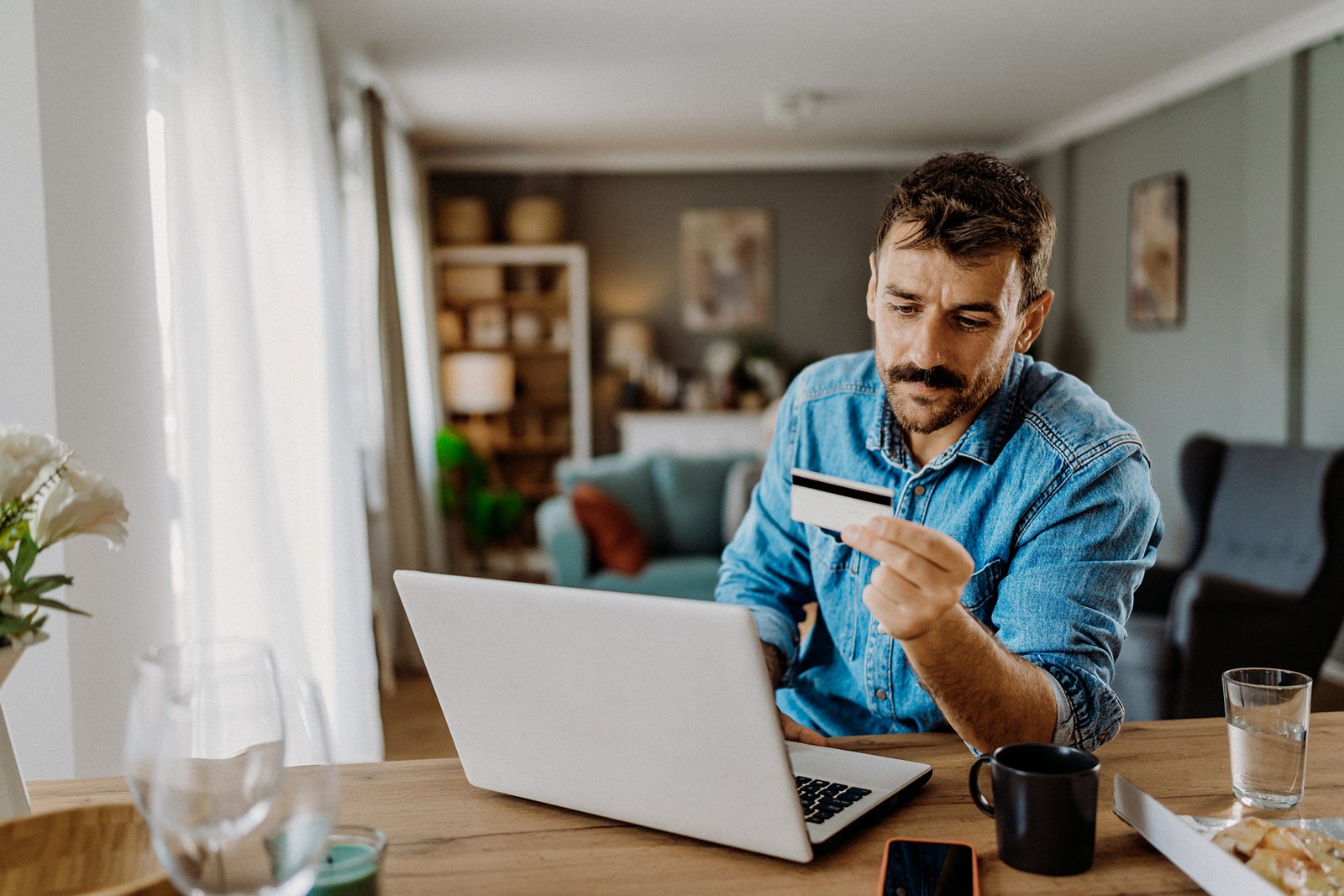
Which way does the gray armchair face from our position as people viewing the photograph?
facing the viewer and to the left of the viewer

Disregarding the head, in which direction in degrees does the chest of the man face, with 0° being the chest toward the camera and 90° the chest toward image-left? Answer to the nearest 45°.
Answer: approximately 45°

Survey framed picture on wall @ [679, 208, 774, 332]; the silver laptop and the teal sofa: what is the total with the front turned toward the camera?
2

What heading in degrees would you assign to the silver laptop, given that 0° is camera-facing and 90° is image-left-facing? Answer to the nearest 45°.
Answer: approximately 225°

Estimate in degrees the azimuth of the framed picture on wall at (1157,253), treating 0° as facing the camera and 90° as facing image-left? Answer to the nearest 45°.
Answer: approximately 45°

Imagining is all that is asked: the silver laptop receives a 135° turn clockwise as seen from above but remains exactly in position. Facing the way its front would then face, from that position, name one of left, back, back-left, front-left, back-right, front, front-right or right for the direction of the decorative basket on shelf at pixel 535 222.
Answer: back

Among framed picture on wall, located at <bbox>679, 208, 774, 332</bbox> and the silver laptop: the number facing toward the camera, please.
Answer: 1

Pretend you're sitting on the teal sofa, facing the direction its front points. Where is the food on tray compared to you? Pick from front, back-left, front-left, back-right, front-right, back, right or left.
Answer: front

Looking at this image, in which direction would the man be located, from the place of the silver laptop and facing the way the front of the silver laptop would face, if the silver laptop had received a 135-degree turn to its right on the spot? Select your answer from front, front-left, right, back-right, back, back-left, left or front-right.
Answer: back-left

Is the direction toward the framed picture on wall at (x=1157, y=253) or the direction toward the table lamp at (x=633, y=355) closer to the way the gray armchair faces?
the table lamp

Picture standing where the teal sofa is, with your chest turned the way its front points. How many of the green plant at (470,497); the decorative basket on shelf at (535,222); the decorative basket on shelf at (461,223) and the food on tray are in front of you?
1

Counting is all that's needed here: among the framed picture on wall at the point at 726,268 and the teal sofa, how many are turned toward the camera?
2

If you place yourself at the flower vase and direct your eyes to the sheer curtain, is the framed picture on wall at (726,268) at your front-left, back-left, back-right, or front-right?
front-right

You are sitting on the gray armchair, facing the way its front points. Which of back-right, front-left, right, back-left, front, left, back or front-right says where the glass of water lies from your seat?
front-left

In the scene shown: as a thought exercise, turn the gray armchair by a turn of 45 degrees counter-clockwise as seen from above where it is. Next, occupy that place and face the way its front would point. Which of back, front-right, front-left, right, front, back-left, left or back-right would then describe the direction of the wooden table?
front

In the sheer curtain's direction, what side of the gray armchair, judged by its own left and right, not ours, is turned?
front

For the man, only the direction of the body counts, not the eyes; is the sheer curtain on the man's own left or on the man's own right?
on the man's own right

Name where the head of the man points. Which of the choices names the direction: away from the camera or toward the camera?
toward the camera

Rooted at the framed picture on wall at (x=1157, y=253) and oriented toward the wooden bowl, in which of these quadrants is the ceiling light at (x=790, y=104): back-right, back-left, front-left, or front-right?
front-right
